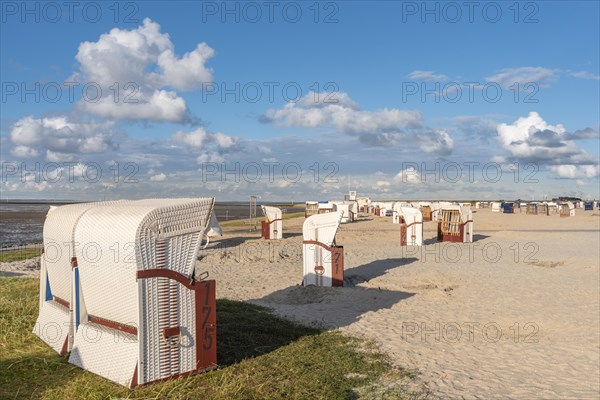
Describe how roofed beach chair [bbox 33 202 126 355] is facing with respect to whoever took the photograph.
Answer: facing away from the viewer and to the right of the viewer

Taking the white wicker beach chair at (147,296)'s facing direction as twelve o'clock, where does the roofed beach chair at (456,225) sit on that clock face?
The roofed beach chair is roughly at 12 o'clock from the white wicker beach chair.
